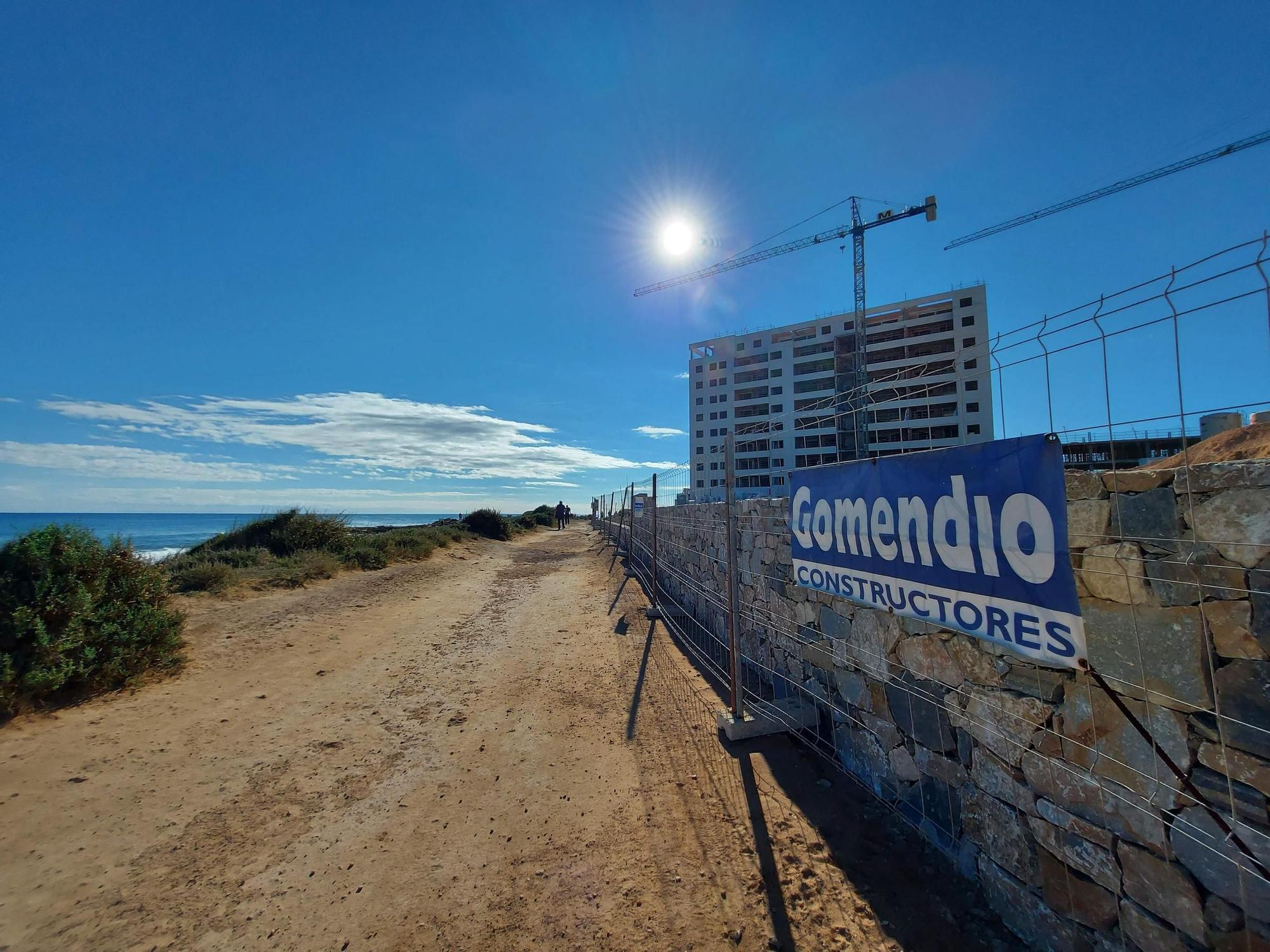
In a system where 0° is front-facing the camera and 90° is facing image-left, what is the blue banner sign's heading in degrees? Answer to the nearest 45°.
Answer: approximately 45°

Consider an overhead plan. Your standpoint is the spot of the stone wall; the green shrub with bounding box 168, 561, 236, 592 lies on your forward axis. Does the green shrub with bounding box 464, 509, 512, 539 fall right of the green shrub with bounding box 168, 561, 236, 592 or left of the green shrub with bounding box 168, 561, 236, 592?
right

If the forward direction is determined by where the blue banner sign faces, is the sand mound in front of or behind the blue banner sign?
behind

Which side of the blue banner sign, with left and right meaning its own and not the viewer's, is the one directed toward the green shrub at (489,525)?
right

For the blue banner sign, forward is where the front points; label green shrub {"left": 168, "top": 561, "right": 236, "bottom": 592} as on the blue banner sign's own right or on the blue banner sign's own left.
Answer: on the blue banner sign's own right

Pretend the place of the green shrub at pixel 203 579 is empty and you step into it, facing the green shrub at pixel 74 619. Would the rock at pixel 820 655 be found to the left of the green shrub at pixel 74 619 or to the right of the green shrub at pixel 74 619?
left

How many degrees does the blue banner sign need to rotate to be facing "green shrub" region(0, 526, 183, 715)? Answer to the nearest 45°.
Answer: approximately 45° to its right

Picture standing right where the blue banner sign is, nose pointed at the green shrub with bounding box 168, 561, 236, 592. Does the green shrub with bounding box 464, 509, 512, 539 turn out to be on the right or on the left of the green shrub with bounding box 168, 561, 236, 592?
right
